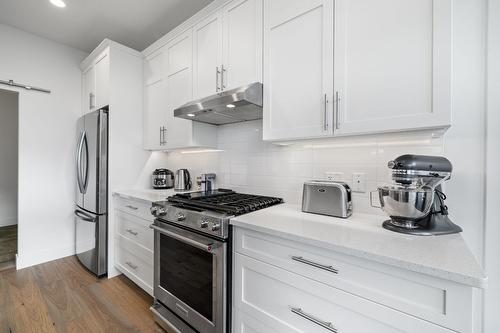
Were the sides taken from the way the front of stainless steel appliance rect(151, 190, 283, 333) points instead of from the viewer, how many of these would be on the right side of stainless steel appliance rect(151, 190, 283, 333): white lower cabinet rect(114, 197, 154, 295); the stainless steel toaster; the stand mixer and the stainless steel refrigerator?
2

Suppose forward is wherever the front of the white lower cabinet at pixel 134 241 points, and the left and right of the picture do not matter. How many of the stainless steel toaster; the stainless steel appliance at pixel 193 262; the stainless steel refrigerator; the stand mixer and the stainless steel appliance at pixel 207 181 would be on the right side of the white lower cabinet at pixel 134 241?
1

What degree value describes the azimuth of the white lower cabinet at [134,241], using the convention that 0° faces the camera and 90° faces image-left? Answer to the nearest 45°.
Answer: approximately 45°

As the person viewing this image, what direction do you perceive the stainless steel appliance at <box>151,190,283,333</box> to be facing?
facing the viewer and to the left of the viewer

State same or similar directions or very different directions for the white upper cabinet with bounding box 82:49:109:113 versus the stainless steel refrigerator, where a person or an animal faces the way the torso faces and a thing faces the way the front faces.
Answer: same or similar directions

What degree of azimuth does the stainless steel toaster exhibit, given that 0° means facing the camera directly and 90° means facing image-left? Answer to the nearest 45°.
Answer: approximately 45°

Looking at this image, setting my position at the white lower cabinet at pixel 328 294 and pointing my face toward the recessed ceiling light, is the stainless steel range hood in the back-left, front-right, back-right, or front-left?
front-right

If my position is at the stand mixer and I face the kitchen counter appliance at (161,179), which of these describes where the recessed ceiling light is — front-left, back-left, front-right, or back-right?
front-left
